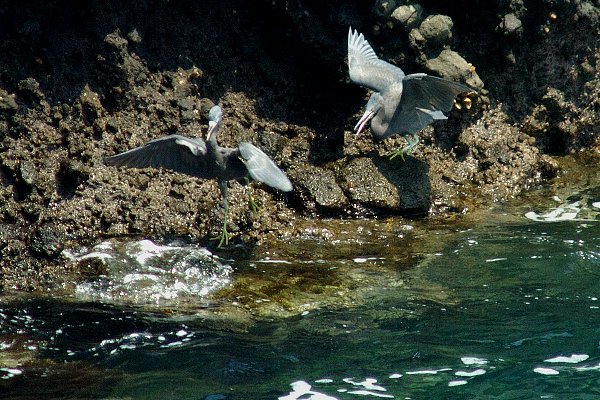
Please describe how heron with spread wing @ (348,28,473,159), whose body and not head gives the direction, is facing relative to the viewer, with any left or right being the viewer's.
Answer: facing the viewer and to the left of the viewer

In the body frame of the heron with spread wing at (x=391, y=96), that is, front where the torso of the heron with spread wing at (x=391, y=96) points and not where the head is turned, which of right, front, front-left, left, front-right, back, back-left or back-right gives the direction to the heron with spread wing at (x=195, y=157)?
front
